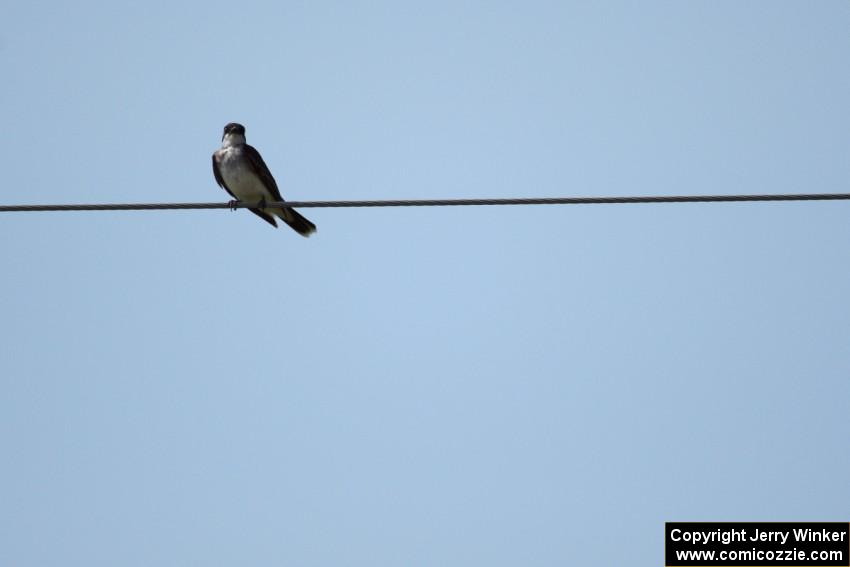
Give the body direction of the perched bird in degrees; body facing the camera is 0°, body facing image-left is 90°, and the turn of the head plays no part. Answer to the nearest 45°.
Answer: approximately 45°
